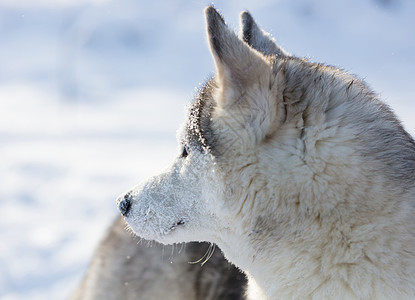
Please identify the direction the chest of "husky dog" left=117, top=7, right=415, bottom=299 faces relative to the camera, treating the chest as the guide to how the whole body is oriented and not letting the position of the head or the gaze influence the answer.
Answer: to the viewer's left

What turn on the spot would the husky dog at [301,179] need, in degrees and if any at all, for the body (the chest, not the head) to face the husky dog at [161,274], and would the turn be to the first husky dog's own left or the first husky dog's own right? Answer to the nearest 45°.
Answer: approximately 45° to the first husky dog's own right
